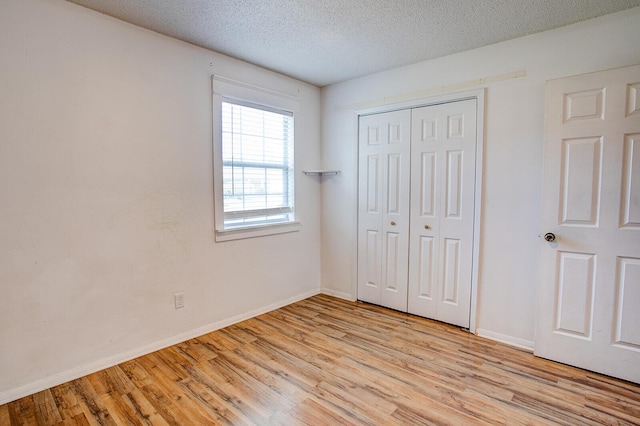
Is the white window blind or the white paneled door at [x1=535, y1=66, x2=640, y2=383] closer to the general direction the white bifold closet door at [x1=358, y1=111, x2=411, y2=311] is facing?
the white window blind

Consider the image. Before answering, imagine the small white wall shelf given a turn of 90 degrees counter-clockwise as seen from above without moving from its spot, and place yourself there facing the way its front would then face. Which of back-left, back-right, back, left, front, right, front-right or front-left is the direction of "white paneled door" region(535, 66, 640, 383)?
front-right

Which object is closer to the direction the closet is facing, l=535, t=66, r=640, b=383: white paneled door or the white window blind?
the white window blind

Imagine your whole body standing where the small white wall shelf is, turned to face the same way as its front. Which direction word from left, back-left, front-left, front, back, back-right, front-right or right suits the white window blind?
front-right

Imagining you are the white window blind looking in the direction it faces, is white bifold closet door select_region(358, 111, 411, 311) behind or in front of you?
in front

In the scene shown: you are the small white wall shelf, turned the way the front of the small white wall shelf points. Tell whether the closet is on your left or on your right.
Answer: on your left

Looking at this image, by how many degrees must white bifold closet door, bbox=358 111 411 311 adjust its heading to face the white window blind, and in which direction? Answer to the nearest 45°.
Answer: approximately 45° to its right

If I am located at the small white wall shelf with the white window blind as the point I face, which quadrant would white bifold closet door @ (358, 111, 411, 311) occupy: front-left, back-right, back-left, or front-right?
back-left

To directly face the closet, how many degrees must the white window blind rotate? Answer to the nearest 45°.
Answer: approximately 45° to its left

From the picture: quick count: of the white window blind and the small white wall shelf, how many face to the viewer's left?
0

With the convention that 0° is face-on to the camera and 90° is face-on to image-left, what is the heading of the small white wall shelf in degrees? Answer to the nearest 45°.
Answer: approximately 0°

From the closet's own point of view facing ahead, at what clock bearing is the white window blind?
The white window blind is roughly at 1 o'clock from the closet.

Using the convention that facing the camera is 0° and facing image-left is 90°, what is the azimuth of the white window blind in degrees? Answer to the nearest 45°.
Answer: approximately 315°
